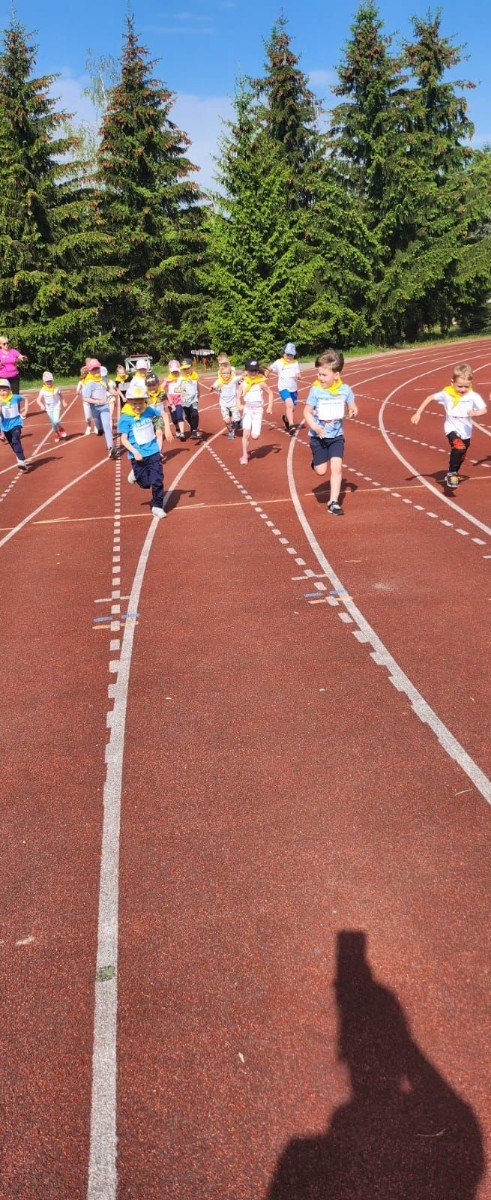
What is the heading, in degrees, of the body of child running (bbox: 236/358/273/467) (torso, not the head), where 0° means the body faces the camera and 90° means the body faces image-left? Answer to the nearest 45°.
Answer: approximately 0°

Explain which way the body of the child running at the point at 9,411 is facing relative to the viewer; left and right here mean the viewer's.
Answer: facing the viewer

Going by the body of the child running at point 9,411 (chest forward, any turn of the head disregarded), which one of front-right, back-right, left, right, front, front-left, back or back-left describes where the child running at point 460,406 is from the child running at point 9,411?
front-left

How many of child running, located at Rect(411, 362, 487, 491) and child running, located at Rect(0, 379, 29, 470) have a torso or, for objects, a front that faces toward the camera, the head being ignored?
2

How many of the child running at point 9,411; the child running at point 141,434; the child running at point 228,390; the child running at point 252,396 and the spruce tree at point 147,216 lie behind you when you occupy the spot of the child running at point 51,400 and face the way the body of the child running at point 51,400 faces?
1

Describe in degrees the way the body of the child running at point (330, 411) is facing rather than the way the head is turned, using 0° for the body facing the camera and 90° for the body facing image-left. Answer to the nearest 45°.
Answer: approximately 0°

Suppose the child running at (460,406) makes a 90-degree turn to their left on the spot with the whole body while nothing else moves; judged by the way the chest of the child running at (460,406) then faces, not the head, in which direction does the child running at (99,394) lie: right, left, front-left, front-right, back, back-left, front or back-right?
back-left

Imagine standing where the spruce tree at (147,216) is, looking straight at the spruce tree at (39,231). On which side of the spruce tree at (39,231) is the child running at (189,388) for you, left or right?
left

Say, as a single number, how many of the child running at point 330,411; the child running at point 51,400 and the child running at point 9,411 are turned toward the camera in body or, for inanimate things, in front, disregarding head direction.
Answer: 3

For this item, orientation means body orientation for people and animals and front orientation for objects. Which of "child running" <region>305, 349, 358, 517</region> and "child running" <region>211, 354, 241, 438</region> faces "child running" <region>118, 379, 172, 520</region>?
"child running" <region>211, 354, 241, 438</region>

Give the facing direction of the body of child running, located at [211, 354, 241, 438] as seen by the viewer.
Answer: toward the camera

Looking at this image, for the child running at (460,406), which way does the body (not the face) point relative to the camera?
toward the camera
